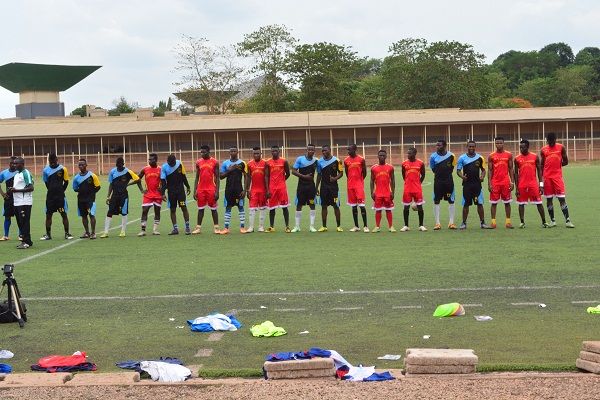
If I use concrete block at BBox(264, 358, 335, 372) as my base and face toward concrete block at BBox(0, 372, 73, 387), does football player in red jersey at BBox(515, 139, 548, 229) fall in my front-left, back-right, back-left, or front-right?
back-right

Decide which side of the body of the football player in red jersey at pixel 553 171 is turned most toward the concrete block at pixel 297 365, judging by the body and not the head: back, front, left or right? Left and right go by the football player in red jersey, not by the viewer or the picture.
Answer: front

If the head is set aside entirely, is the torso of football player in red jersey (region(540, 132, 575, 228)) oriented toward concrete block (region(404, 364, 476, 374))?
yes

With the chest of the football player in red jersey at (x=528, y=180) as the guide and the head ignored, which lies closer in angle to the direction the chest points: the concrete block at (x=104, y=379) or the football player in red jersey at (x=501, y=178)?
the concrete block

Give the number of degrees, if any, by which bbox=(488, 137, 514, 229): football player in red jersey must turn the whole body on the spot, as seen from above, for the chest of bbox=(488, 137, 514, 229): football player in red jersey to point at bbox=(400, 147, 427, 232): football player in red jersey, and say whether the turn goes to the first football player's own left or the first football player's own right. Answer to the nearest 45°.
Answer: approximately 90° to the first football player's own right

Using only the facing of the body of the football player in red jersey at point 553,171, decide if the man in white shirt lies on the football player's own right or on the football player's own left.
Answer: on the football player's own right

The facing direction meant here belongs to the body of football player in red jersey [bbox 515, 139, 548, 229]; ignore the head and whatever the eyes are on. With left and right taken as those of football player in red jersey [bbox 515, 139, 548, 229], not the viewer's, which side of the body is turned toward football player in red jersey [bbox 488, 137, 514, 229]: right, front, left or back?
right

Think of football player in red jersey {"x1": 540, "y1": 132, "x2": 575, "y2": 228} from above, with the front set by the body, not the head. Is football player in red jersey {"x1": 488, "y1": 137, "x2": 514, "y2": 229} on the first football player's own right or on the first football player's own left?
on the first football player's own right

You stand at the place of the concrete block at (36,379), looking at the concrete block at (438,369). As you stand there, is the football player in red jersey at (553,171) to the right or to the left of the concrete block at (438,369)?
left

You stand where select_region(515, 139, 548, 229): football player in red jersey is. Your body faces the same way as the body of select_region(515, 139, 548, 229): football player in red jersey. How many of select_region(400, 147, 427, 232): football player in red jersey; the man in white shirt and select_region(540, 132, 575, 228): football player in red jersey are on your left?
1

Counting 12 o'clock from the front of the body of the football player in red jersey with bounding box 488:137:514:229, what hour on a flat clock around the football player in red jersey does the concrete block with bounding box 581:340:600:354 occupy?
The concrete block is roughly at 12 o'clock from the football player in red jersey.

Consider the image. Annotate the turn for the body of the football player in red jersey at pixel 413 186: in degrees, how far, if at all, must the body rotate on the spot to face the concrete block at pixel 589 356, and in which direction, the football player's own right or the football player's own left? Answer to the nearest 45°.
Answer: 0° — they already face it
